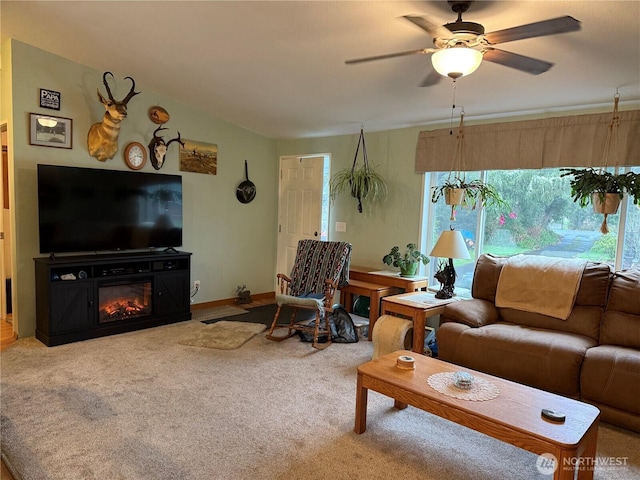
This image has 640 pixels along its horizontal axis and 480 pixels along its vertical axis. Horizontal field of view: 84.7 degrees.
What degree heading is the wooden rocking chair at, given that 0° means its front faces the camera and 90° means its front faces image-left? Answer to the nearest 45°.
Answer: approximately 45°

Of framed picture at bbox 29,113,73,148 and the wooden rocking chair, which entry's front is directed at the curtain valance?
the framed picture

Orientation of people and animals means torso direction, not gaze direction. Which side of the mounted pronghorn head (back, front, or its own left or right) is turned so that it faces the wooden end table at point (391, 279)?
front

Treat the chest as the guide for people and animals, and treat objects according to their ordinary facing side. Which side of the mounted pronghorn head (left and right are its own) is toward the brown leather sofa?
front

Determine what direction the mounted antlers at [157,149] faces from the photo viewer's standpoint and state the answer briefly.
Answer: facing the viewer and to the right of the viewer

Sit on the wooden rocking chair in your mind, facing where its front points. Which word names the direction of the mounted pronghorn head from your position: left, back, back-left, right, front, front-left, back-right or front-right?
front-right

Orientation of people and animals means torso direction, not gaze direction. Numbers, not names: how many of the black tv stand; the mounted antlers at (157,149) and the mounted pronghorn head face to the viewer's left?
0

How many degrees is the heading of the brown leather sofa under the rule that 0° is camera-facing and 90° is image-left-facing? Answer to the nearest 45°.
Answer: approximately 45°

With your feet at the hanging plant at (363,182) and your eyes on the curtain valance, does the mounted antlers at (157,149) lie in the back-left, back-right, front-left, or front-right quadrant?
back-right
